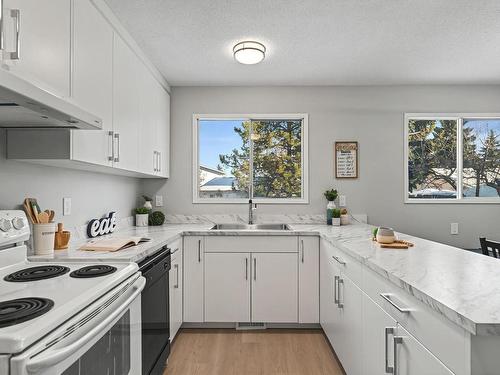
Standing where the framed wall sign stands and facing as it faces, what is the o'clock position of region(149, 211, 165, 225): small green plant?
The small green plant is roughly at 2 o'clock from the framed wall sign.

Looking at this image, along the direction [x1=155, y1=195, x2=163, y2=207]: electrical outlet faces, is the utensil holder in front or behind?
in front

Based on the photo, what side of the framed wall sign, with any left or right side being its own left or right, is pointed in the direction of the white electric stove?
front

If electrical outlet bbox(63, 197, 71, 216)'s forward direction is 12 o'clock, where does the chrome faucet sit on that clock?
The chrome faucet is roughly at 10 o'clock from the electrical outlet.

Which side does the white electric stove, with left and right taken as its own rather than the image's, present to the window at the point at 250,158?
left

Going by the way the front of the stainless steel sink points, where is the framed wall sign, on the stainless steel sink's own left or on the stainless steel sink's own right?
on the stainless steel sink's own left

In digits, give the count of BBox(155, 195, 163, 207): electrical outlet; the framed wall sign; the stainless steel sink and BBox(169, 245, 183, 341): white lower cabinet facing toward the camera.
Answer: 3

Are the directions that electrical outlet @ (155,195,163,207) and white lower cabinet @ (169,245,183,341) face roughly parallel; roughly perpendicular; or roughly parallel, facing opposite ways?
roughly perpendicular

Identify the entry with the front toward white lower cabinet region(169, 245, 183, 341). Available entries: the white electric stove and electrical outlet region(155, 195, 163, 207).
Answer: the electrical outlet

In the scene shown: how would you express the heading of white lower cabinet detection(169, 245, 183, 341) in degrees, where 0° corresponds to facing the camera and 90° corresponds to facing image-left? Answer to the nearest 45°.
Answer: approximately 270°

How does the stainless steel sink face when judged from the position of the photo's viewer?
facing the viewer
